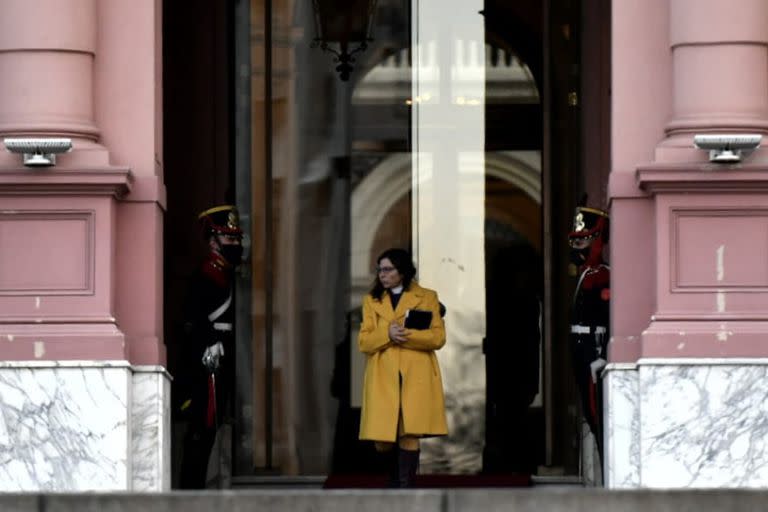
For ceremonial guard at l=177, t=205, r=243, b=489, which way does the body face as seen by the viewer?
to the viewer's right

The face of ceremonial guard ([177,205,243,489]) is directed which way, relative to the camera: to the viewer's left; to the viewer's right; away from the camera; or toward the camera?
to the viewer's right

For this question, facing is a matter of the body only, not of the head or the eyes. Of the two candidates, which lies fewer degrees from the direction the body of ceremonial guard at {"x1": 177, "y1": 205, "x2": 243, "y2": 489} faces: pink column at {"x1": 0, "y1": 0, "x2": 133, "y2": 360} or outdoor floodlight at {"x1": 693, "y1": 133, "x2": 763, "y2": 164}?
the outdoor floodlight
